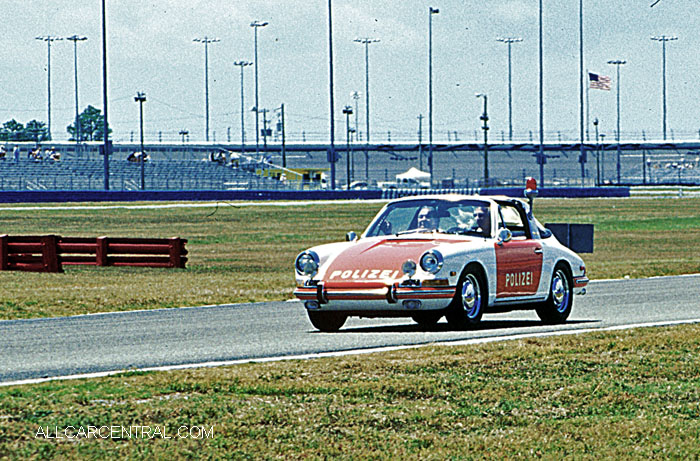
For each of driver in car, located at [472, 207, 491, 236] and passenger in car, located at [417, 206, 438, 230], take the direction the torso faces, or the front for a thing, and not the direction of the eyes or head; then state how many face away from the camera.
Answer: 0

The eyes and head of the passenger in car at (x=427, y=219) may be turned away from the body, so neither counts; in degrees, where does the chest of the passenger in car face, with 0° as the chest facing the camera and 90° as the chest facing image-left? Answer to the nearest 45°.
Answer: approximately 45°

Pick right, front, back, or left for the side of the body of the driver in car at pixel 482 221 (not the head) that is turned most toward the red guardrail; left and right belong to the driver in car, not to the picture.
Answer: right

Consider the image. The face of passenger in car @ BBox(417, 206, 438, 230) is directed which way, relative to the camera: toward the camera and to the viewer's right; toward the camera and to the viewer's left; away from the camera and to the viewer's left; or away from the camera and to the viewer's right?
toward the camera and to the viewer's left

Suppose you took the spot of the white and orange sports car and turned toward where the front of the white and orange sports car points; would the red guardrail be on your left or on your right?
on your right

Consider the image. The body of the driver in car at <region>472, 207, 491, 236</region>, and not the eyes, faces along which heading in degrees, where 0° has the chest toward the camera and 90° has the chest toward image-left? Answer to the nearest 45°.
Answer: approximately 45°
